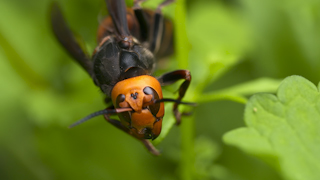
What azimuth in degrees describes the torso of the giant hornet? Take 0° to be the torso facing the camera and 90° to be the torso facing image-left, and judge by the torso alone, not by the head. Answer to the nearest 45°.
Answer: approximately 0°
